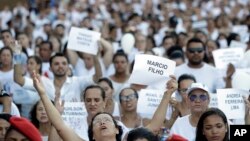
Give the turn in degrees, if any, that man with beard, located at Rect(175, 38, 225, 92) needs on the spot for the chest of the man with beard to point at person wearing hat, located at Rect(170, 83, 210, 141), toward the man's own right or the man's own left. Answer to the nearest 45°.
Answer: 0° — they already face them

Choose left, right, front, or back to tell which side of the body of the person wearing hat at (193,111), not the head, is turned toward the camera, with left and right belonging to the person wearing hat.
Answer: front

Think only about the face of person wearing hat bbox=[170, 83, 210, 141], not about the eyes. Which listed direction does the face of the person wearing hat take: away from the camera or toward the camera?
toward the camera

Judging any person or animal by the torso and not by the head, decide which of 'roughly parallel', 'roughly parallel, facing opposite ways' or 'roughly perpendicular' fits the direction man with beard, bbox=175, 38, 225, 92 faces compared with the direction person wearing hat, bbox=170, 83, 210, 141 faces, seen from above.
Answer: roughly parallel

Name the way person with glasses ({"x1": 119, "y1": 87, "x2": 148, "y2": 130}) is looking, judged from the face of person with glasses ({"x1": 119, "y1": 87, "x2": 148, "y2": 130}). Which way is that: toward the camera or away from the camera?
toward the camera

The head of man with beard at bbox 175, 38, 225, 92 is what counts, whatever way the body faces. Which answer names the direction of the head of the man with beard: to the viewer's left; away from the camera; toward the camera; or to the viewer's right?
toward the camera

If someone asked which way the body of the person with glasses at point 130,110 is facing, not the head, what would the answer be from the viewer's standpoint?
toward the camera

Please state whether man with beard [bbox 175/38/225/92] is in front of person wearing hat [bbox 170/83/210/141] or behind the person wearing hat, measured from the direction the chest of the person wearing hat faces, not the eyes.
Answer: behind
